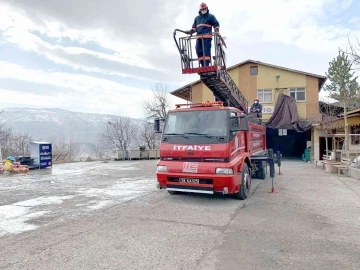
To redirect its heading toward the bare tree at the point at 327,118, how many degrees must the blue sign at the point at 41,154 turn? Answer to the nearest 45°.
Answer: approximately 45° to its left

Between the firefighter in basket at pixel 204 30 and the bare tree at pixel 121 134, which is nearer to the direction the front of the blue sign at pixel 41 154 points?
the firefighter in basket

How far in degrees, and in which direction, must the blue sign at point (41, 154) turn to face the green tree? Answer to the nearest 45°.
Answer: approximately 45° to its left

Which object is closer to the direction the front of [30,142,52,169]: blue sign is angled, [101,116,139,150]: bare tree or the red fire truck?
the red fire truck

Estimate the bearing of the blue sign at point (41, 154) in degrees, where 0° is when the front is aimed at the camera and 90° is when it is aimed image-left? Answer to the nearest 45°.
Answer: approximately 315°

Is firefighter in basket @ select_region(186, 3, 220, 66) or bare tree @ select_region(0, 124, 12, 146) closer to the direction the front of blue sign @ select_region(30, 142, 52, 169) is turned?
the firefighter in basket
